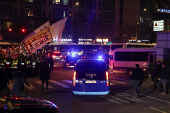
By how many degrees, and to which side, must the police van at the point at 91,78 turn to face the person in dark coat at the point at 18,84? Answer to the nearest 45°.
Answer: approximately 135° to its left

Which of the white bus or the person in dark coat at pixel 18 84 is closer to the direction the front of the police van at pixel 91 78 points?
the white bus

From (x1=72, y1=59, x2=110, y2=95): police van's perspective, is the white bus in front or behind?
in front

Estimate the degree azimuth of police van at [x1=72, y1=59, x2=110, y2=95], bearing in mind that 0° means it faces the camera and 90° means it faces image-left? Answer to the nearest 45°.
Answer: approximately 180°

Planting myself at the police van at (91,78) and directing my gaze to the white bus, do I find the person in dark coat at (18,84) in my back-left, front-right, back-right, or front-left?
back-left
